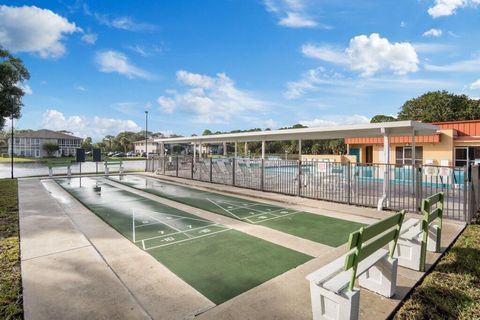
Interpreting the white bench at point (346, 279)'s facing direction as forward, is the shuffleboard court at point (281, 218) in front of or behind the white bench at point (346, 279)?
in front

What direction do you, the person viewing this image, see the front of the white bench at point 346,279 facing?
facing away from the viewer and to the left of the viewer
